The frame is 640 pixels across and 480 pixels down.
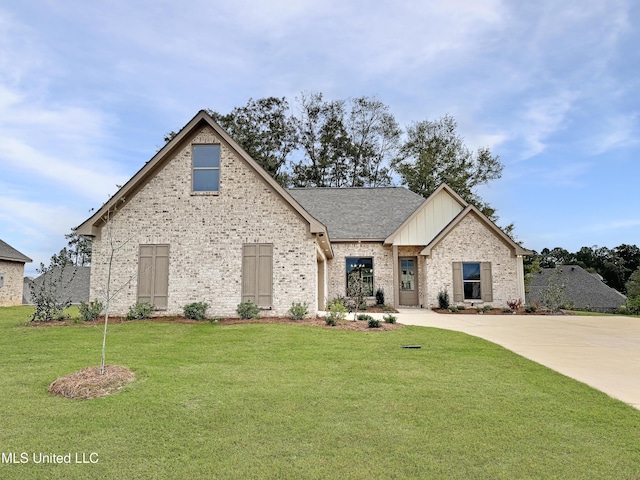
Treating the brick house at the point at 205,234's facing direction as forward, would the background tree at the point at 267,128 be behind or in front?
behind

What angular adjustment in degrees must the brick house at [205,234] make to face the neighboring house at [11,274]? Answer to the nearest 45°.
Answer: approximately 135° to its right

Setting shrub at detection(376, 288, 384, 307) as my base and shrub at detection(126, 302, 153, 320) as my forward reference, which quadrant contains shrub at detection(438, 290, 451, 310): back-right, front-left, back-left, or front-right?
back-left

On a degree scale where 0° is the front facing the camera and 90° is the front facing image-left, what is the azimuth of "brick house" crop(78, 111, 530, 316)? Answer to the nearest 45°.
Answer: approximately 0°

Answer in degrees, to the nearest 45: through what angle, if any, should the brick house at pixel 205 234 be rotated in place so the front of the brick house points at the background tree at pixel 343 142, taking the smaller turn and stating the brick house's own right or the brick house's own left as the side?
approximately 180°

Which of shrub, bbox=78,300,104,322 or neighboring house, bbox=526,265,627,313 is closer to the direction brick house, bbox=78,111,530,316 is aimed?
the shrub

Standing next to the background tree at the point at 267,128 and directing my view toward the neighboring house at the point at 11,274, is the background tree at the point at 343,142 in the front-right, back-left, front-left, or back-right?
back-left
